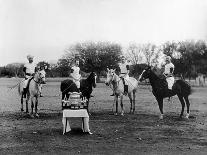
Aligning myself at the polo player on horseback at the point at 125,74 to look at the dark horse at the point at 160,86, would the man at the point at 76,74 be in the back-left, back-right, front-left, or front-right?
back-right

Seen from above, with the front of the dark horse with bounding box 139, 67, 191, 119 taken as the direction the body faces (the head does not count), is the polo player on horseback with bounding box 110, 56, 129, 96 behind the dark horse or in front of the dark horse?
in front

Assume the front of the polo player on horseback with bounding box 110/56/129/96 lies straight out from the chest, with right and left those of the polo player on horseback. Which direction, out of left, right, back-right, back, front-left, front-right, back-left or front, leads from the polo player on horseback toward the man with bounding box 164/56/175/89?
left

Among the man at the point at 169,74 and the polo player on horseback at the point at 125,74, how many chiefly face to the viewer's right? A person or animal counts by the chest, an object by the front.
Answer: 0

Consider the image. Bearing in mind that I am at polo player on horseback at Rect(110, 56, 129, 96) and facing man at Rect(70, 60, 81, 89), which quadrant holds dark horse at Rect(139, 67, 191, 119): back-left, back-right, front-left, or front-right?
back-left

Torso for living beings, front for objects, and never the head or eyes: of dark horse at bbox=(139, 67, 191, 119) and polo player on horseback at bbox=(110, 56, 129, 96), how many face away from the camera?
0

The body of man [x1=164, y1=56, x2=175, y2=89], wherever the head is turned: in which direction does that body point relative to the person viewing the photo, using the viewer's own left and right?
facing the viewer and to the left of the viewer

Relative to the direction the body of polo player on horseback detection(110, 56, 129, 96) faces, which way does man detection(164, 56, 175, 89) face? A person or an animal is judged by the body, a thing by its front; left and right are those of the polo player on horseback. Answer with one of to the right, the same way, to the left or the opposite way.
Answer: the same way

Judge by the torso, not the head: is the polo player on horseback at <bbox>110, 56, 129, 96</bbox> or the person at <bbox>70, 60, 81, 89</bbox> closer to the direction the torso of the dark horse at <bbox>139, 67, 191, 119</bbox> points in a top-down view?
the person

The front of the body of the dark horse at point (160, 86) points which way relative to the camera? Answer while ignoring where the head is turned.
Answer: to the viewer's left

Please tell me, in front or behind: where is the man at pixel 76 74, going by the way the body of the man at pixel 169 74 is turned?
in front

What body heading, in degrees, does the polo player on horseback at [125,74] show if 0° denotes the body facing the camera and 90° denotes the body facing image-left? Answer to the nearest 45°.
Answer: approximately 45°

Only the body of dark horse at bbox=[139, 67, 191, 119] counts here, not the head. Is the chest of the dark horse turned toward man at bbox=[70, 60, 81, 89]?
yes

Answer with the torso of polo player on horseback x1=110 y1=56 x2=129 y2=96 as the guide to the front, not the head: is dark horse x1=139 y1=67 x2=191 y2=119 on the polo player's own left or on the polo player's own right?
on the polo player's own left
